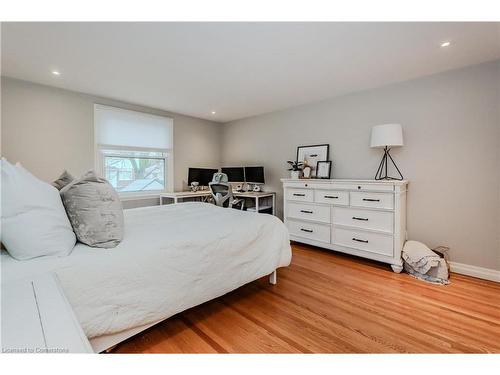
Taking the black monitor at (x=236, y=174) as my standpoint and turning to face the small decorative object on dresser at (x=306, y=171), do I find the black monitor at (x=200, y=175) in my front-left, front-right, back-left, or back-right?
back-right

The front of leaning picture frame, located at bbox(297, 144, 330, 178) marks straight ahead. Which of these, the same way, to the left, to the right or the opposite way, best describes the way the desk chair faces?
the opposite way

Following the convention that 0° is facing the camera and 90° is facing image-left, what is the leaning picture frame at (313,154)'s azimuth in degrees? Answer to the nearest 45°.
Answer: approximately 45°

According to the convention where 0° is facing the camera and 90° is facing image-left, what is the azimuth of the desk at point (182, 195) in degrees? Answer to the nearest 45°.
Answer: approximately 315°

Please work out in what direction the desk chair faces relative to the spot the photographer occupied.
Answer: facing away from the viewer and to the right of the viewer

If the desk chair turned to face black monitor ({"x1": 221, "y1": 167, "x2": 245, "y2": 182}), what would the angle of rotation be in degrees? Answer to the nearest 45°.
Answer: approximately 45° to its left

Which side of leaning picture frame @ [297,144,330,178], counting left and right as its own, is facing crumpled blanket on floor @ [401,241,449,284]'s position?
left

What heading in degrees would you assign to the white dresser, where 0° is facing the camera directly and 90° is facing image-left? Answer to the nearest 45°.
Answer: approximately 45°
